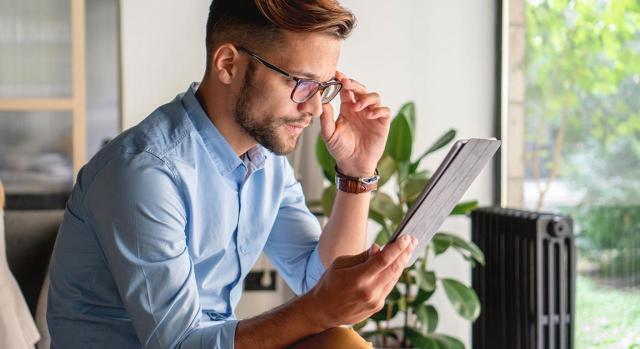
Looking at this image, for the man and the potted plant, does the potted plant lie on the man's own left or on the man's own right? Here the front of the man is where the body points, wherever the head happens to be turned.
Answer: on the man's own left

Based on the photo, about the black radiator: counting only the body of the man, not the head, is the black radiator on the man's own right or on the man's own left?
on the man's own left
